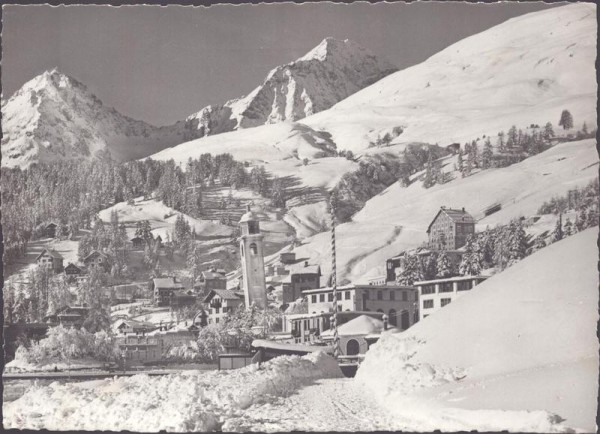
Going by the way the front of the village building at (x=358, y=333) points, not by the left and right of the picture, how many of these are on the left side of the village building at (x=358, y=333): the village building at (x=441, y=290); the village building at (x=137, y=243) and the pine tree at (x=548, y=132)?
2

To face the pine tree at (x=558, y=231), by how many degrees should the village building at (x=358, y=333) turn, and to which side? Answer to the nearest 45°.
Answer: approximately 90° to its left

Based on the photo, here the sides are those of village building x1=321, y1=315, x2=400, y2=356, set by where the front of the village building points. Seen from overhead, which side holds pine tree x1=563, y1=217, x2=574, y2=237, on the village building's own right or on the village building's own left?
on the village building's own left

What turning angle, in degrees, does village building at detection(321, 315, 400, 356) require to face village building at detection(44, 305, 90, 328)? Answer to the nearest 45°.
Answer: approximately 90° to its right

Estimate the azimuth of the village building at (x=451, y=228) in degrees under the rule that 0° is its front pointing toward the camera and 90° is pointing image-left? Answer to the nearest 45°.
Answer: approximately 45°

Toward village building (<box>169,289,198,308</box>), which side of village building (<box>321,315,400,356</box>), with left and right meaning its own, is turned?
back

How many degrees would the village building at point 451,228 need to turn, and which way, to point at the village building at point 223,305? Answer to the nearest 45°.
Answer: approximately 45° to its right
